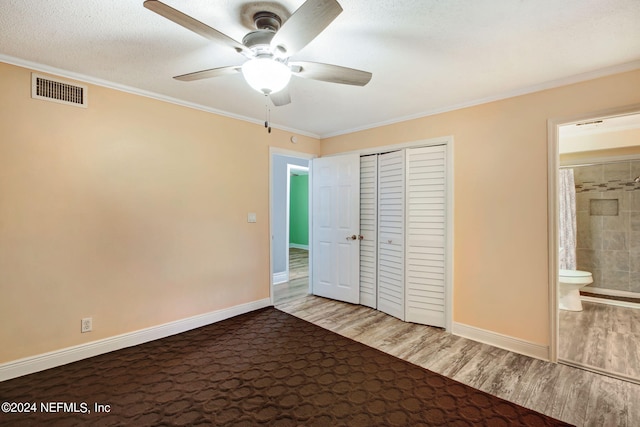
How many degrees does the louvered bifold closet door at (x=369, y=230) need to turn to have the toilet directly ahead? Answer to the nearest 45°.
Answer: approximately 135° to its left

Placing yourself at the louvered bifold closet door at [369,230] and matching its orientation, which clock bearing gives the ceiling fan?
The ceiling fan is roughly at 11 o'clock from the louvered bifold closet door.

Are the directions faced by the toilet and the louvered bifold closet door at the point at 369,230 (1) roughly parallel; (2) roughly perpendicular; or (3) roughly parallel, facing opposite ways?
roughly perpendicular

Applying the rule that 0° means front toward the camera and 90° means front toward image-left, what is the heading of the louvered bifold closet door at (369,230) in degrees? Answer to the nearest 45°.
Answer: approximately 45°
